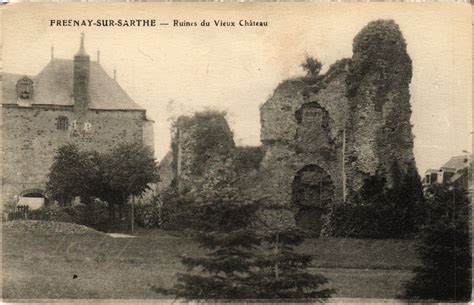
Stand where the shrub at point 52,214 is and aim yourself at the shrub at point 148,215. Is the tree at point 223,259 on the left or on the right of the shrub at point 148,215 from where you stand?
right

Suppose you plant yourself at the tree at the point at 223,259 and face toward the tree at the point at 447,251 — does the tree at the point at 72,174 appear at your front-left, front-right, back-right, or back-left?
back-left
